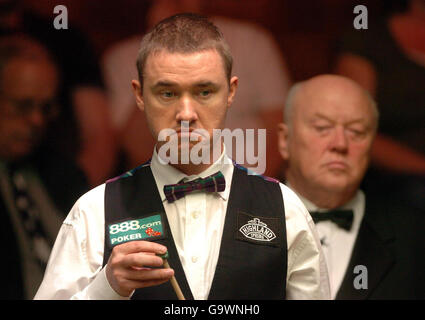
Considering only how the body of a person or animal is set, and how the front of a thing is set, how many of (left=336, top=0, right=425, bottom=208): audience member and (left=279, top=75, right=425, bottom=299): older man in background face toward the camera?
2

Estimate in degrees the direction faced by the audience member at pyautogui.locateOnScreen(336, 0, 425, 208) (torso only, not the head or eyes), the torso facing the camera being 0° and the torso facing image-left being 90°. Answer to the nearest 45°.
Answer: approximately 0°

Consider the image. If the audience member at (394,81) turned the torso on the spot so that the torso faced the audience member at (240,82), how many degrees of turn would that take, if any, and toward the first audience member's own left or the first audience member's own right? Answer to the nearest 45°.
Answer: approximately 90° to the first audience member's own right

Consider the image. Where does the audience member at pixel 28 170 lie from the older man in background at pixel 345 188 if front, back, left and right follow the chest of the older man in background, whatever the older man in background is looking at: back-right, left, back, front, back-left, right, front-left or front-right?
right

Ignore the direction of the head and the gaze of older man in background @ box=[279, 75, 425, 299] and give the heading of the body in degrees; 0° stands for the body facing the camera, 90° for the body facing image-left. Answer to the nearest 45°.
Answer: approximately 0°
